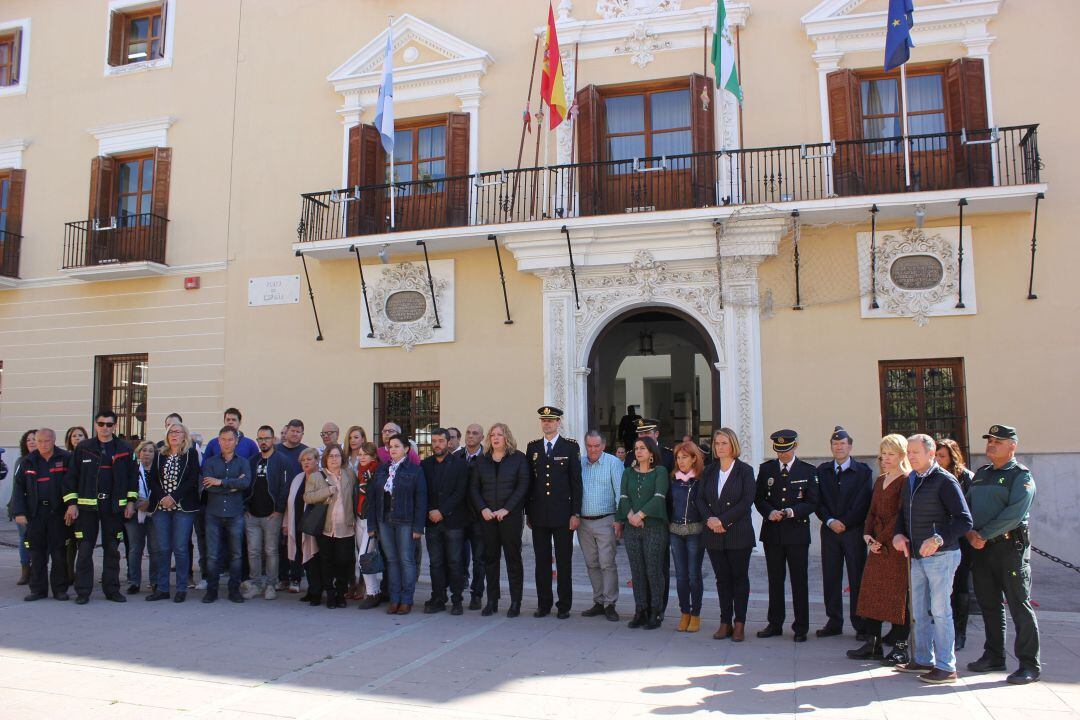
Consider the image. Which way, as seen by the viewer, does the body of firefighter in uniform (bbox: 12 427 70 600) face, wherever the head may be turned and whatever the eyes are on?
toward the camera

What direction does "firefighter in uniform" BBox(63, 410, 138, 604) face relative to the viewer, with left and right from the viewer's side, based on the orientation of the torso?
facing the viewer

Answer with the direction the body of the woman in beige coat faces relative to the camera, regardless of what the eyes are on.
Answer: toward the camera

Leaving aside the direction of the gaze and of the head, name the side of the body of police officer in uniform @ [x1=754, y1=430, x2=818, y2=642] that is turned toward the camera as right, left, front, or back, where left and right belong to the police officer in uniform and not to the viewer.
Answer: front

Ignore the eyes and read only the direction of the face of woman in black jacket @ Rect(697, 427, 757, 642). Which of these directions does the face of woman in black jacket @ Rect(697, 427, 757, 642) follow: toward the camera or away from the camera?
toward the camera

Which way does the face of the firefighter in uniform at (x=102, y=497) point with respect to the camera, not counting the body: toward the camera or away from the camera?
toward the camera

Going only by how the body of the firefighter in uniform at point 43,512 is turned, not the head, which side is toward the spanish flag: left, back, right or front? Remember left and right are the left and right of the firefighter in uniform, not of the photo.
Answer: left

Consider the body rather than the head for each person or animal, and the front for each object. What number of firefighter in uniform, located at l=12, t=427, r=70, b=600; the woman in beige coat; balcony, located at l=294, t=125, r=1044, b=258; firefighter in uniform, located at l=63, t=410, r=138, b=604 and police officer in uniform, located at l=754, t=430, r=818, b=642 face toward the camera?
5

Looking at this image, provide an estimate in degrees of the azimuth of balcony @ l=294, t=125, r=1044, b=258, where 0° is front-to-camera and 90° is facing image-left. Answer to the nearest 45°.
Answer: approximately 0°

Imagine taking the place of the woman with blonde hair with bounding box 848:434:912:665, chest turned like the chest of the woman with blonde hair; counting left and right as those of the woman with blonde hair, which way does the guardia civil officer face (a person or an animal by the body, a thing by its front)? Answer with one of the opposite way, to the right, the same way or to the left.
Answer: the same way

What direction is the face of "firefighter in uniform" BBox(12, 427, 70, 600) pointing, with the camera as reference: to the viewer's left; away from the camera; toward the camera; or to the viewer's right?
toward the camera

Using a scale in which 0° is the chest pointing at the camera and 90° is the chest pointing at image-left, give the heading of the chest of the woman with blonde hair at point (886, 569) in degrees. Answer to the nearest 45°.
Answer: approximately 45°

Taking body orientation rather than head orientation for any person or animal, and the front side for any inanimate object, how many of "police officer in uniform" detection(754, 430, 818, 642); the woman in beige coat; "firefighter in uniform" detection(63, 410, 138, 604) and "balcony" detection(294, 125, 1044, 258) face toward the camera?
4

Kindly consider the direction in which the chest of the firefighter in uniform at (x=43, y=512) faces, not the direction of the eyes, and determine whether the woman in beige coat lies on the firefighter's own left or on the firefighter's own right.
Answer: on the firefighter's own left

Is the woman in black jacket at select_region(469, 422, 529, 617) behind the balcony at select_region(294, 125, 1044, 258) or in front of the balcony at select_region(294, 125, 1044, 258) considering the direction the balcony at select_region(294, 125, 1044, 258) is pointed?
in front
